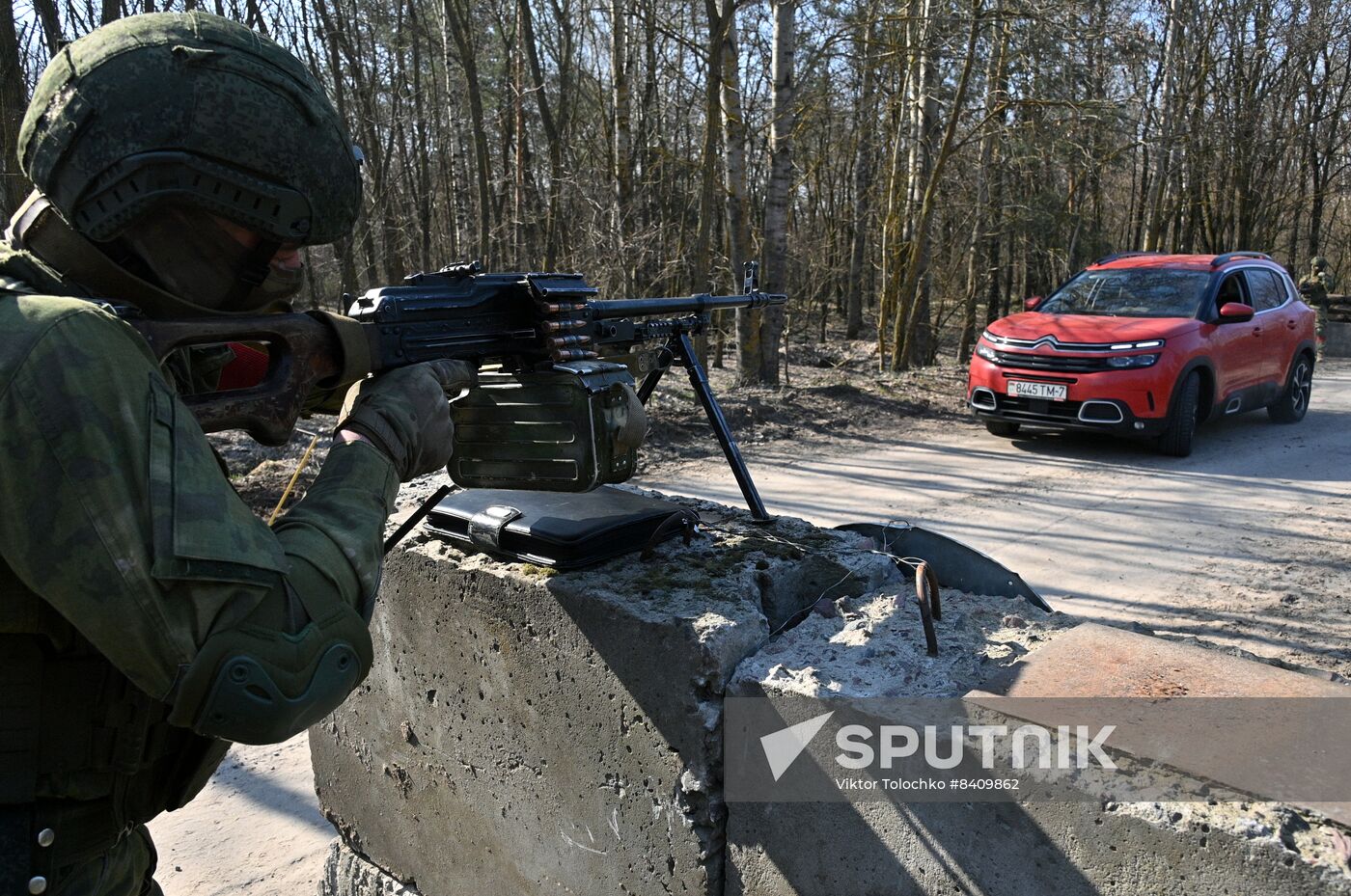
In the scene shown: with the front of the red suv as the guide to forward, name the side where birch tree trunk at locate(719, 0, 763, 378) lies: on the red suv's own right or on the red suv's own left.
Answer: on the red suv's own right

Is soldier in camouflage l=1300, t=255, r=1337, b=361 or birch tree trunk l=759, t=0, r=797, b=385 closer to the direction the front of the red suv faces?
the birch tree trunk

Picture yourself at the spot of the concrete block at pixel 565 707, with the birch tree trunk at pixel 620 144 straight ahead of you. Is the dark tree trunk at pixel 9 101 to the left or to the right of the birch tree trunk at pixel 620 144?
left

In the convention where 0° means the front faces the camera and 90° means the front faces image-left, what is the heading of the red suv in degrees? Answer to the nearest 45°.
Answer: approximately 45°

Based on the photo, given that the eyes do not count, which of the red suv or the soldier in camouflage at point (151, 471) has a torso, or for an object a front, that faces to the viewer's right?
the soldier in camouflage

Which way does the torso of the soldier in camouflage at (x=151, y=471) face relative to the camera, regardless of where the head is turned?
to the viewer's right

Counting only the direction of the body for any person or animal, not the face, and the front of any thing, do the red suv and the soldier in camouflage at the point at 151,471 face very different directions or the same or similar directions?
very different directions

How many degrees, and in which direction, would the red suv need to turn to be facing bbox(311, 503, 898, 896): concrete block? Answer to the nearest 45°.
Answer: approximately 45° to its left

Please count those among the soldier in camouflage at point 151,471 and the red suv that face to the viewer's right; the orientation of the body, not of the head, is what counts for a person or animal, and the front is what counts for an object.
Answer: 1

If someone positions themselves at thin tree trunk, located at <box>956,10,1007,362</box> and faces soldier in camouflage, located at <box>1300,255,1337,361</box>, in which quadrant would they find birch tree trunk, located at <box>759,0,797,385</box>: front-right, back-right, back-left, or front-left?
back-right

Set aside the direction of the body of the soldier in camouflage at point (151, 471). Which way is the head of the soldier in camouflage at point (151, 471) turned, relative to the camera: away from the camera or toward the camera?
away from the camera
